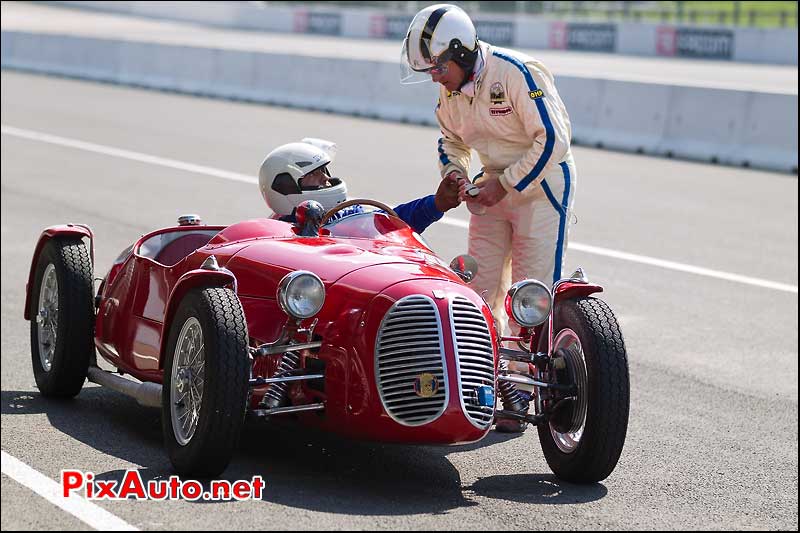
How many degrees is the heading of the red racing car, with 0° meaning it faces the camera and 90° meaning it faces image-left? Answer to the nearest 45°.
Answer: approximately 315°

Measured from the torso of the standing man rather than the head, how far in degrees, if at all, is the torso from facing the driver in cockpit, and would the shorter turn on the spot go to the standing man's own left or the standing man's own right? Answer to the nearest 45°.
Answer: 0° — they already face them

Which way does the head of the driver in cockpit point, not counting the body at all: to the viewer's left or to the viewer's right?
to the viewer's right

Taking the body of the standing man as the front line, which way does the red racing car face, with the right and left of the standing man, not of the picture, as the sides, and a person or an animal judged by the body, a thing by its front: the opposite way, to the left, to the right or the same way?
to the left

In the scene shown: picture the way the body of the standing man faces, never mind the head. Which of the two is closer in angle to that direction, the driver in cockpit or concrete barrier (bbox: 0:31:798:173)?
the driver in cockpit

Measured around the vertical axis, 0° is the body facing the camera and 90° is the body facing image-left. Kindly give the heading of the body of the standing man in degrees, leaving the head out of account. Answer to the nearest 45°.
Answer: approximately 45°
